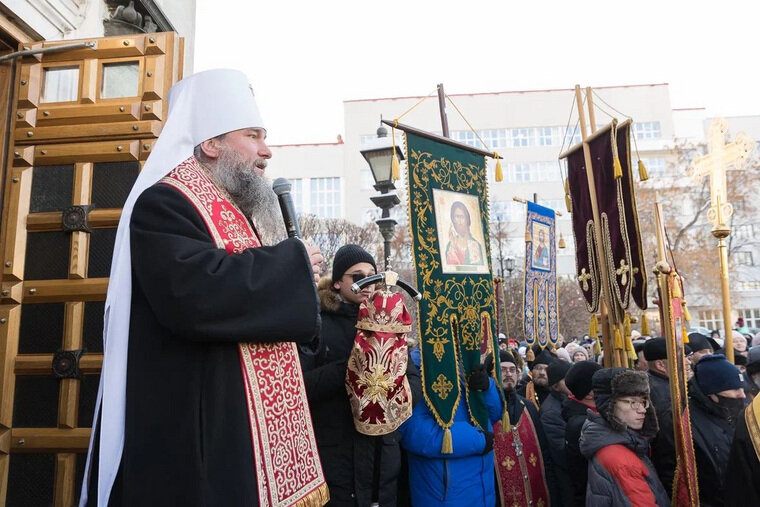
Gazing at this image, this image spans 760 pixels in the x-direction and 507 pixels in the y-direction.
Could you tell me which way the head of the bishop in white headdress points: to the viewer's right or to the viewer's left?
to the viewer's right

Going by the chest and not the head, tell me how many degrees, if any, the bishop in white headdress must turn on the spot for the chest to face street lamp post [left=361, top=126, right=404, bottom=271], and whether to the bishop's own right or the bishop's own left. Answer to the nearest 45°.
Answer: approximately 45° to the bishop's own left

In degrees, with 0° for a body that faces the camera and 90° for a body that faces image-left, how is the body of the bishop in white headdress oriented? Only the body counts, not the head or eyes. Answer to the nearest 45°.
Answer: approximately 270°
